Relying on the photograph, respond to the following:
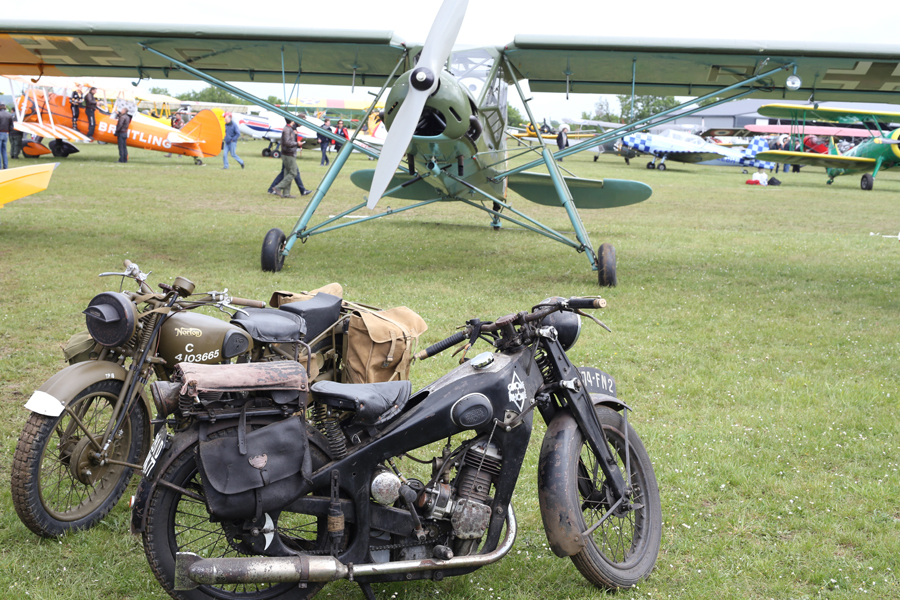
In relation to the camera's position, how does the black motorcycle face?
facing to the right of the viewer

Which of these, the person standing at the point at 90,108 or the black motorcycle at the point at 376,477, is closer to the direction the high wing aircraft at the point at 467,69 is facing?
the black motorcycle

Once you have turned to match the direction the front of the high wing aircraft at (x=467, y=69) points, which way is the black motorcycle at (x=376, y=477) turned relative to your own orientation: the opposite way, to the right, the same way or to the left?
to the left

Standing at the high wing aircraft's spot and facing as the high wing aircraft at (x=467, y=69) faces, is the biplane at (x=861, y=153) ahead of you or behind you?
behind

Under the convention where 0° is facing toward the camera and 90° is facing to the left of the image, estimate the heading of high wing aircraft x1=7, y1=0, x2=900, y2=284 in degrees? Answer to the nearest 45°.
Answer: approximately 0°

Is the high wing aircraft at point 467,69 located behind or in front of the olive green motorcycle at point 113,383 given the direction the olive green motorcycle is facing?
behind

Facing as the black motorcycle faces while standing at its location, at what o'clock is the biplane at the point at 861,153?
The biplane is roughly at 10 o'clock from the black motorcycle.

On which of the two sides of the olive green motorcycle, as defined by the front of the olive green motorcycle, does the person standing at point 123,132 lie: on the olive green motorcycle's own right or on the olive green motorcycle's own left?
on the olive green motorcycle's own right

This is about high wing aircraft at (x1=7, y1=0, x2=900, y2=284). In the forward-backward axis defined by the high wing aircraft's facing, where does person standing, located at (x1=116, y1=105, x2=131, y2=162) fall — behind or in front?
behind

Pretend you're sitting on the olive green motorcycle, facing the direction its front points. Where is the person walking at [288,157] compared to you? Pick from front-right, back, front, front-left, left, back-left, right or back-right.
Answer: back-right

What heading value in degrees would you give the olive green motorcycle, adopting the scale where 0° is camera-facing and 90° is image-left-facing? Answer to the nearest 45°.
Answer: approximately 45°
